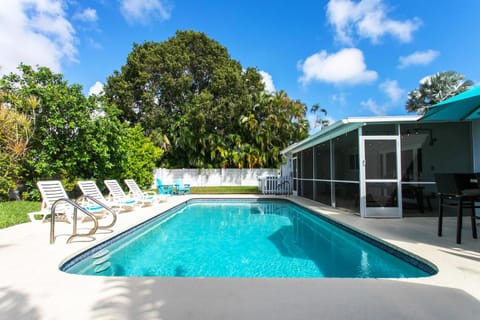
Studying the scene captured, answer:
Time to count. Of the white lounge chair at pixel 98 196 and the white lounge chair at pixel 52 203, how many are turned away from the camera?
0

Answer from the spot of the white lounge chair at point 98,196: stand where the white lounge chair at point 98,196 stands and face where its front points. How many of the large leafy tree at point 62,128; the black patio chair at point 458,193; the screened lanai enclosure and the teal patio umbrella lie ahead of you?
3

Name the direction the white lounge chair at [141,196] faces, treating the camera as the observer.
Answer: facing the viewer and to the right of the viewer

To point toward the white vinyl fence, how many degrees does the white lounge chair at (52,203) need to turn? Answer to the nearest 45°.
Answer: approximately 90° to its left

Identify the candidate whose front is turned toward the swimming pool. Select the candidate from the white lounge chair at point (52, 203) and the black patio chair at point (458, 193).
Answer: the white lounge chair

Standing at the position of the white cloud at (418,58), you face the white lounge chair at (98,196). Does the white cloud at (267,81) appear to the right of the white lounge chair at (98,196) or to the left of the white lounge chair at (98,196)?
right

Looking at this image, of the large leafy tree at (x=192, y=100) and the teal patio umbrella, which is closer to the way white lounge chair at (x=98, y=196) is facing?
the teal patio umbrella

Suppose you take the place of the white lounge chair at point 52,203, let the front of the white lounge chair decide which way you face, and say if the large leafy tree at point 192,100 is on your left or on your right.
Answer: on your left

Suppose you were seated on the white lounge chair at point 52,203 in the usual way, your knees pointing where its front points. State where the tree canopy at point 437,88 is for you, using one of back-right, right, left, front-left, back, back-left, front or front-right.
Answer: front-left
